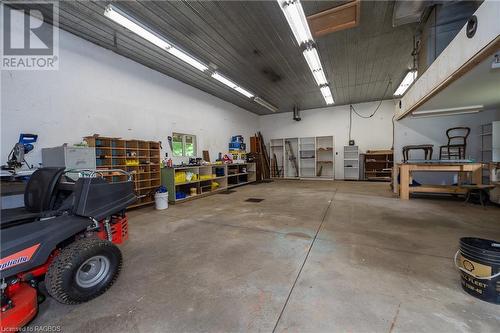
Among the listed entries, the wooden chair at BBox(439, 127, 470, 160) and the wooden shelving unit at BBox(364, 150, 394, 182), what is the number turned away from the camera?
0

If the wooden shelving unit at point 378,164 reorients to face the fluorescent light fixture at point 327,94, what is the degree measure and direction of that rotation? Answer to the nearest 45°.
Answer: approximately 45° to its right

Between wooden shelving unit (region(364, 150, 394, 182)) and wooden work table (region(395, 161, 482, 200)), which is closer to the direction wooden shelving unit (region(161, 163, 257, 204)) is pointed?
the wooden work table

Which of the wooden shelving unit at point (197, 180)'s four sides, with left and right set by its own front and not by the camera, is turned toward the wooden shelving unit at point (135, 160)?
right

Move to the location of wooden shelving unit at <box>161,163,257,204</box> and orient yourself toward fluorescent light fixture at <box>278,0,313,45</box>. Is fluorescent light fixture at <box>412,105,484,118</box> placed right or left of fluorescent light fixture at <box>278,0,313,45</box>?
left

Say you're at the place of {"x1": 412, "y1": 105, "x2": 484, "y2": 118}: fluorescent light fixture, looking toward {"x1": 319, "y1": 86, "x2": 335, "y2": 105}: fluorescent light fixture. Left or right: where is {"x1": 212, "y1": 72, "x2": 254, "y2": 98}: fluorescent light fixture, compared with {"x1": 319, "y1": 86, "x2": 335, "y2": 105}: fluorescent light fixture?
left

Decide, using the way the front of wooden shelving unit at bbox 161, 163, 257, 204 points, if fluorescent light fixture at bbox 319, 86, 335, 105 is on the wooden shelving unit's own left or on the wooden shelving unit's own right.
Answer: on the wooden shelving unit's own left

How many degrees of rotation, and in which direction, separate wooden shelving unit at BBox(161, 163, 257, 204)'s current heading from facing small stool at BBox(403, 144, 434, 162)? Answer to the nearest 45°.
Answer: approximately 45° to its left

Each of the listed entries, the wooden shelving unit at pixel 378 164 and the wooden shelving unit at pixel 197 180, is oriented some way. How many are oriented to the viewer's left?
0

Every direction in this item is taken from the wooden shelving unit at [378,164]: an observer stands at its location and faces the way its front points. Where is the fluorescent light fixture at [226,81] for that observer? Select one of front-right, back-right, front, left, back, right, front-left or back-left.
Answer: front-right
